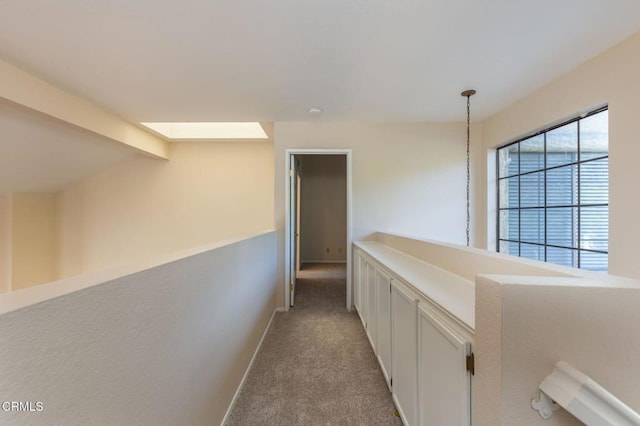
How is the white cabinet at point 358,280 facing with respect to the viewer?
to the viewer's left

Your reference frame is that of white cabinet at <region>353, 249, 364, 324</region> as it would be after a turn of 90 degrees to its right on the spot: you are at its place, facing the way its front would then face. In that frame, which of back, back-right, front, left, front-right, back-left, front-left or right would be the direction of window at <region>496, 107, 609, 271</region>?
right
